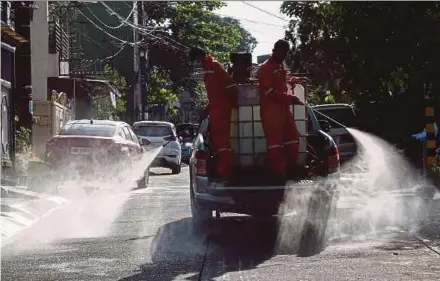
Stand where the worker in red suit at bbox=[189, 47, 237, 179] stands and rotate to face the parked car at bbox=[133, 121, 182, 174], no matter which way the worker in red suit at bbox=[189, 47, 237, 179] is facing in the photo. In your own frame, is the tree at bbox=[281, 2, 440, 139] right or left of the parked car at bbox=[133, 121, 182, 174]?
right

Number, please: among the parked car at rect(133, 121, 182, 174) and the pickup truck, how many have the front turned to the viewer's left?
0

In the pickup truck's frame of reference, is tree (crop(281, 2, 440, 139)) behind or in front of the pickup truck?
in front

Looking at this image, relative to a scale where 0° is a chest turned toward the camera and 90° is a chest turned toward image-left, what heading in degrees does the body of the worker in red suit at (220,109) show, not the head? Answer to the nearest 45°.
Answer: approximately 90°

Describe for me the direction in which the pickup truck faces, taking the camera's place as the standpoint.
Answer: facing away from the viewer

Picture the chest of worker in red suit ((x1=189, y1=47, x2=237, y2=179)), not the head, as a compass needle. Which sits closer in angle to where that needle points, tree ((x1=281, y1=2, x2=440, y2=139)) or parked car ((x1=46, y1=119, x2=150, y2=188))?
the parked car

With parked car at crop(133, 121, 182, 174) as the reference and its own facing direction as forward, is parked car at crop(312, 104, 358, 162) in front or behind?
behind
